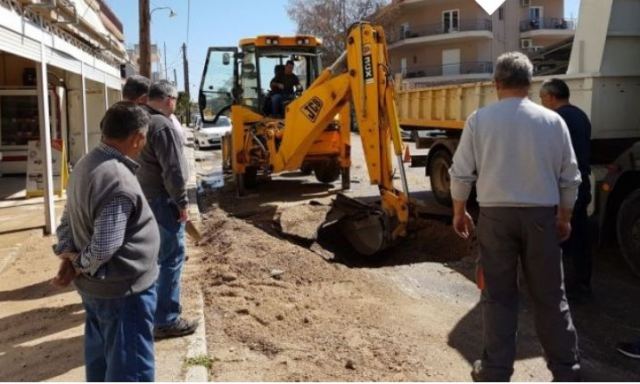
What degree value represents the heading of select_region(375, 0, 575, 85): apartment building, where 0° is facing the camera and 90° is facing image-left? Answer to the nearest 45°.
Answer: approximately 0°

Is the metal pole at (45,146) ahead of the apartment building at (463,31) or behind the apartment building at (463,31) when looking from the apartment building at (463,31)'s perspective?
ahead

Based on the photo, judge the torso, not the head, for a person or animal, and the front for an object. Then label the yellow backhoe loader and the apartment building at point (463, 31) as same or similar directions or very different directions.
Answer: very different directions

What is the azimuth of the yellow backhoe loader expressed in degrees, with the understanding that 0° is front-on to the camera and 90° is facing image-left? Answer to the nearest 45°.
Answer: approximately 180°

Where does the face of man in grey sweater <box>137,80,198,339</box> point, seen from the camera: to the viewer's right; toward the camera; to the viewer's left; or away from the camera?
to the viewer's right

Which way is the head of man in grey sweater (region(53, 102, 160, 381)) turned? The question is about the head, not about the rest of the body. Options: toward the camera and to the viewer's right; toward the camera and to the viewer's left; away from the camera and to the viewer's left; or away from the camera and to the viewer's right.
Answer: away from the camera and to the viewer's right

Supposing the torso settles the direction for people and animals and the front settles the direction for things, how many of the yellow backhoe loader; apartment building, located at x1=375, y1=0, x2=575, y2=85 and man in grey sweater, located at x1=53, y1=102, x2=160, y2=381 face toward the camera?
1

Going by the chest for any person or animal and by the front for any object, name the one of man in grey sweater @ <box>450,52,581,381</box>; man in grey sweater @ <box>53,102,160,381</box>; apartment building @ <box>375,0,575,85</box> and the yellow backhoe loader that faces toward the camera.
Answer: the apartment building

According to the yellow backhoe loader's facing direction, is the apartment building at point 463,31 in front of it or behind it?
in front

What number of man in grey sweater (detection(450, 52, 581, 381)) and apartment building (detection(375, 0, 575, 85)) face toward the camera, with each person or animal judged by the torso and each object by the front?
1

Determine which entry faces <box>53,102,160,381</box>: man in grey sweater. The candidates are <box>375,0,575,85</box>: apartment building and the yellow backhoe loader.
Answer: the apartment building

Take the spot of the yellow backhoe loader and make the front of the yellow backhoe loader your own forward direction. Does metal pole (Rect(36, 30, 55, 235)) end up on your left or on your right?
on your left

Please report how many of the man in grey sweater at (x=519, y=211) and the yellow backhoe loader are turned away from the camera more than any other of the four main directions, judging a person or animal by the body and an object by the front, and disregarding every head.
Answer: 2

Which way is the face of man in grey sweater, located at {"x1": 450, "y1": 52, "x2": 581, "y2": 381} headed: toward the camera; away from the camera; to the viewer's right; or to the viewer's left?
away from the camera
